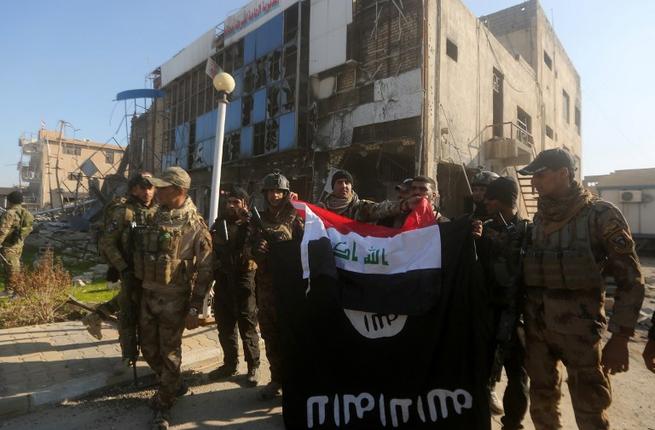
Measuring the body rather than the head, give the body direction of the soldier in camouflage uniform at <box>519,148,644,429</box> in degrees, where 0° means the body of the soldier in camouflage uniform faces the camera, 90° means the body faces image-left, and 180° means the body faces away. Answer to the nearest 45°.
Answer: approximately 45°

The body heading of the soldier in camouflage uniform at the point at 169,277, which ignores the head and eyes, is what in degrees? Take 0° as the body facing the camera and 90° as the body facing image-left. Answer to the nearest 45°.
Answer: approximately 45°

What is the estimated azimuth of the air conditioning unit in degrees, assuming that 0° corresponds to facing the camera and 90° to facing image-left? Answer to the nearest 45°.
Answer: approximately 0°

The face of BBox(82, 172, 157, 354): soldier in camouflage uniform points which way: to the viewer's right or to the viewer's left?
to the viewer's right

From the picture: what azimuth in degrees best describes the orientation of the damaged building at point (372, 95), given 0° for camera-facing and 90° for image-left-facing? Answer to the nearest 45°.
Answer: approximately 45°

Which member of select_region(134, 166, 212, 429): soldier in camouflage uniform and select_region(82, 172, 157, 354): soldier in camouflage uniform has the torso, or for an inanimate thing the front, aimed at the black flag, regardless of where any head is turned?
select_region(82, 172, 157, 354): soldier in camouflage uniform
